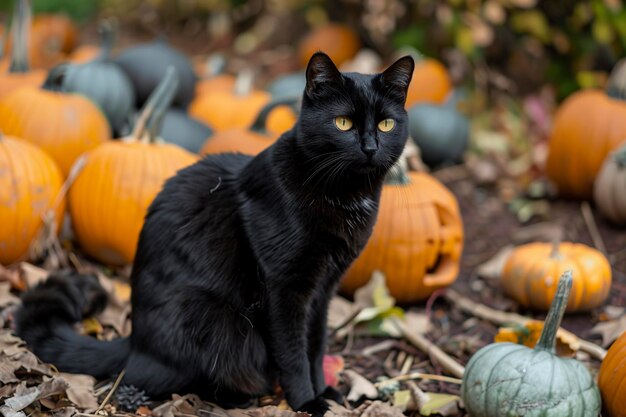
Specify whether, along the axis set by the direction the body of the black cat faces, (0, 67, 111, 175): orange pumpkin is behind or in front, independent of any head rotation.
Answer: behind

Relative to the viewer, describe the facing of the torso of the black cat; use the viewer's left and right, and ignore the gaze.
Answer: facing the viewer and to the right of the viewer

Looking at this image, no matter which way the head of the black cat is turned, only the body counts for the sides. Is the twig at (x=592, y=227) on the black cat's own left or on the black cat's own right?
on the black cat's own left

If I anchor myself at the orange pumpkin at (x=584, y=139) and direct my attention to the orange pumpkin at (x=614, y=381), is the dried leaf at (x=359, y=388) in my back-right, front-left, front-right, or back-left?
front-right

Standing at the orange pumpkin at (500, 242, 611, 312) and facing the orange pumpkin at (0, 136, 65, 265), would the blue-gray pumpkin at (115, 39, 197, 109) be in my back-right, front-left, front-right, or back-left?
front-right

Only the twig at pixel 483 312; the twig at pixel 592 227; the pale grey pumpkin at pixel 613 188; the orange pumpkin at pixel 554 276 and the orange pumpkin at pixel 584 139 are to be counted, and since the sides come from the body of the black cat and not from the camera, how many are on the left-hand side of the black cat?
5

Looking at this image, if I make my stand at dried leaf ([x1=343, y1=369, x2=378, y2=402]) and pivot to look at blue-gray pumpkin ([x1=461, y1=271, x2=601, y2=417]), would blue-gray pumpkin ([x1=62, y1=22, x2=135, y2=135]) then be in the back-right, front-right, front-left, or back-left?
back-left

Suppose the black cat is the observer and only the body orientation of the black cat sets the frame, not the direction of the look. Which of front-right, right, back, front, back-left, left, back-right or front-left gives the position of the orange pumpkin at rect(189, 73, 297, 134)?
back-left

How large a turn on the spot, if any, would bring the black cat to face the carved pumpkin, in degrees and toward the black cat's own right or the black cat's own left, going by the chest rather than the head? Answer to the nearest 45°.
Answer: approximately 90° to the black cat's own left

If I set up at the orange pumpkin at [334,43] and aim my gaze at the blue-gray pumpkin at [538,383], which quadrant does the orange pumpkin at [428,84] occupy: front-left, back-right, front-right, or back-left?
front-left

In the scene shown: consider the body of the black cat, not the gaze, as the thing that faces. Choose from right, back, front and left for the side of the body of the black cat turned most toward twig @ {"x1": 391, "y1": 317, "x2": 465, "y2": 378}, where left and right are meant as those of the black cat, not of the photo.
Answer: left

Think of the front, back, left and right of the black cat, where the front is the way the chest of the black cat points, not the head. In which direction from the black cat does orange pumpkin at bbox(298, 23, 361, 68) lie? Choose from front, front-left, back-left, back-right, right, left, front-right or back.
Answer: back-left

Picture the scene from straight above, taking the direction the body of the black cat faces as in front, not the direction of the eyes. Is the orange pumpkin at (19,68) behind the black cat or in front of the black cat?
behind

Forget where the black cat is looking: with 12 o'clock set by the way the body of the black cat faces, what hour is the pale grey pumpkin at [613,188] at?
The pale grey pumpkin is roughly at 9 o'clock from the black cat.

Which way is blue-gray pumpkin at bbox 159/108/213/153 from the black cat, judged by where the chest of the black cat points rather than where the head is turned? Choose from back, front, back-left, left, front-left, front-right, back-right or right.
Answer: back-left

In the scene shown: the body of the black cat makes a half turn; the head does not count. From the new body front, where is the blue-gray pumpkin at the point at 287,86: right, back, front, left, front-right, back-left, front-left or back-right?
front-right

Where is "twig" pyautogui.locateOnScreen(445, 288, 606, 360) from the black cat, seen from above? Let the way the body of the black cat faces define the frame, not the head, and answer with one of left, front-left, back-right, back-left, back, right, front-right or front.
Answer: left
